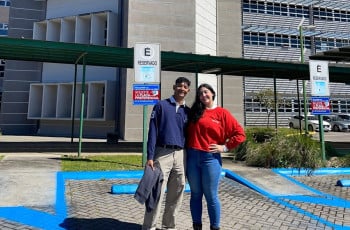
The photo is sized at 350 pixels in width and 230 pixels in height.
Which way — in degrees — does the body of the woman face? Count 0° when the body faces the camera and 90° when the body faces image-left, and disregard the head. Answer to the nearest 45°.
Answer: approximately 0°

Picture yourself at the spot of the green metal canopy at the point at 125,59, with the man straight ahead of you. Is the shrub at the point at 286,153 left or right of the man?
left

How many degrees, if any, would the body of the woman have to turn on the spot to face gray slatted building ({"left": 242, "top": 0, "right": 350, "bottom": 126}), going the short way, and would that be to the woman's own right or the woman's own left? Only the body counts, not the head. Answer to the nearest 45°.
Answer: approximately 180°

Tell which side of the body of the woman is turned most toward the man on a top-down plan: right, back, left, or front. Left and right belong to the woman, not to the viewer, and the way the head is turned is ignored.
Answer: right

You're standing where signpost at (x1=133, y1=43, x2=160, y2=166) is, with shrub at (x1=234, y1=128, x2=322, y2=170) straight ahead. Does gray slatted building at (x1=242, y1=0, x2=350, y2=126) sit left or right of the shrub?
left
